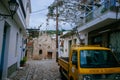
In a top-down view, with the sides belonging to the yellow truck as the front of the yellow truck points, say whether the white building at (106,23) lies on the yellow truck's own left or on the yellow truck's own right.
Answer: on the yellow truck's own left

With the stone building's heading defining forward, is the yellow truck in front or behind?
in front

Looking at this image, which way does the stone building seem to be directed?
toward the camera

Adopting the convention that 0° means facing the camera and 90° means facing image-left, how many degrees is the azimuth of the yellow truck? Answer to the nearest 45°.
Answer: approximately 315°

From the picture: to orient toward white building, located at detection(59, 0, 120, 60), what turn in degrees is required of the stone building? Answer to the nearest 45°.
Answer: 0° — it already faces it

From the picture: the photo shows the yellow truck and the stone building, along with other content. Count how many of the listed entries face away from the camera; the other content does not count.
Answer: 0
